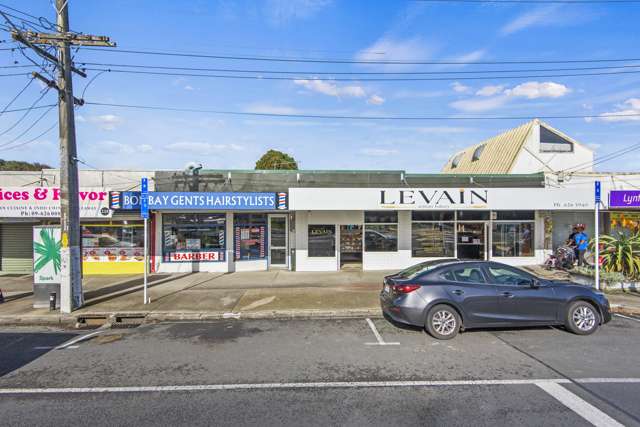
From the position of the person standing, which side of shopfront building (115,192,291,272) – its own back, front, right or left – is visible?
left

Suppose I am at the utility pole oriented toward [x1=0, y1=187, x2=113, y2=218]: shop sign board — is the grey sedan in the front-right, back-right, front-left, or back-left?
back-right

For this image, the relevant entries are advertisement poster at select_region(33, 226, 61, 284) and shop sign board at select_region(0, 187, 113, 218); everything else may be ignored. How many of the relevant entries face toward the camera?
2

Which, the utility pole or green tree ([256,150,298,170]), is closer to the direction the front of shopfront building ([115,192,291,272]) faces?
the utility pole

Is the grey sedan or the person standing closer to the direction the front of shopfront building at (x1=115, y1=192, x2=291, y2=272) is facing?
the grey sedan

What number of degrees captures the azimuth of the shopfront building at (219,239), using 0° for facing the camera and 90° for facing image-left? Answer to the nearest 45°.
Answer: approximately 0°

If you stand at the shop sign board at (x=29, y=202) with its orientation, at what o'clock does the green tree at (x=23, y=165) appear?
The green tree is roughly at 6 o'clock from the shop sign board.
